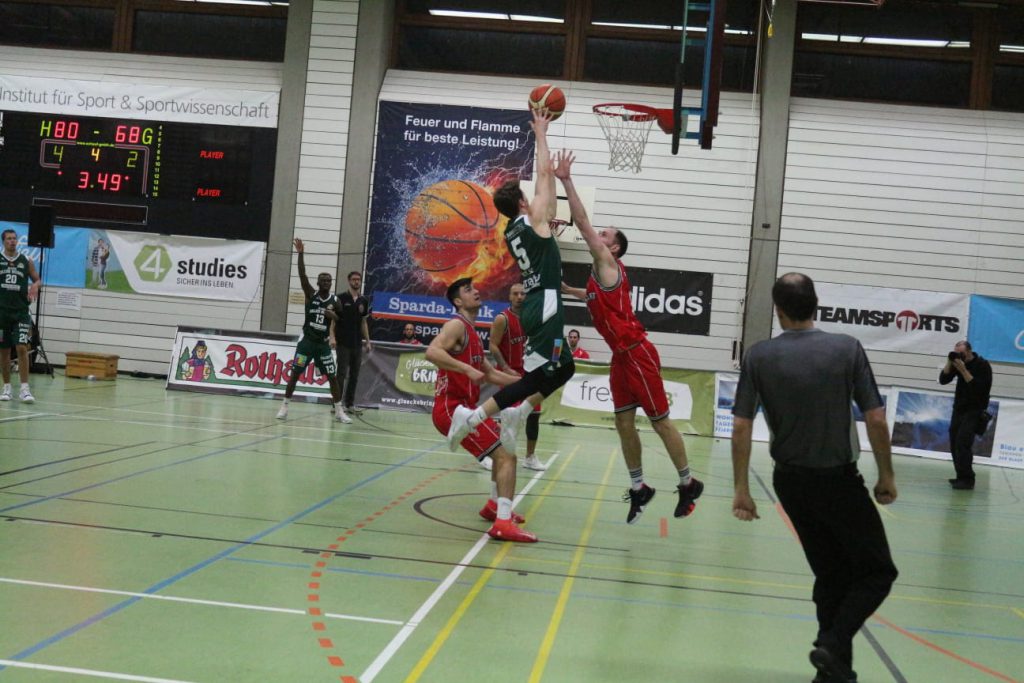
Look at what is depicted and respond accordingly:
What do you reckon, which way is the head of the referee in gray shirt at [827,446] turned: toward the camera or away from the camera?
away from the camera

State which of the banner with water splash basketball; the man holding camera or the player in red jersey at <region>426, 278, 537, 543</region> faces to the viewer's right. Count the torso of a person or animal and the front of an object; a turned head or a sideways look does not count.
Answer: the player in red jersey

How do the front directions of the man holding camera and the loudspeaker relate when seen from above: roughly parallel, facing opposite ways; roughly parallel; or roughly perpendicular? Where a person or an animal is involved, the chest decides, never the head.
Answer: roughly perpendicular

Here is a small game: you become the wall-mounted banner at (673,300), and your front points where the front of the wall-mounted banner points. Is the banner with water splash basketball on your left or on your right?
on your right

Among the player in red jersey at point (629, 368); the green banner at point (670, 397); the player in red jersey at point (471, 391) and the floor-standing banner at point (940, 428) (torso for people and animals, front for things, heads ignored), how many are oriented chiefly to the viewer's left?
1

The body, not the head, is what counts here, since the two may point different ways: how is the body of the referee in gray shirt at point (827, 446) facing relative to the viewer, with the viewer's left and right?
facing away from the viewer

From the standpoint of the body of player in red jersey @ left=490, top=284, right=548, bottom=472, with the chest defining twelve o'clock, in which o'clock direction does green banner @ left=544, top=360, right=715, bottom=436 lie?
The green banner is roughly at 8 o'clock from the player in red jersey.
